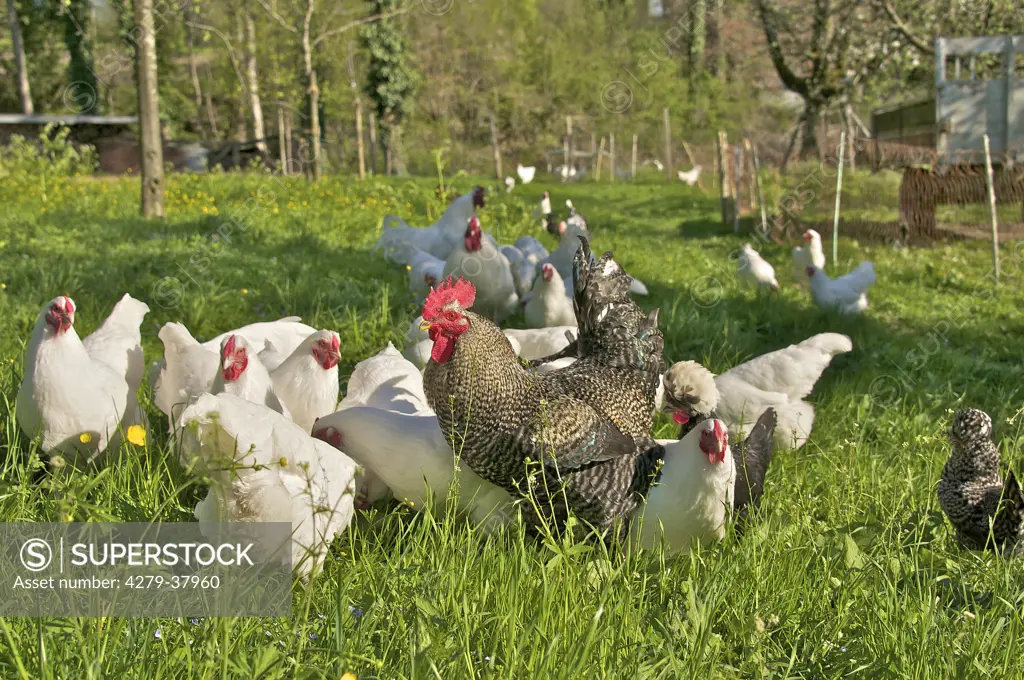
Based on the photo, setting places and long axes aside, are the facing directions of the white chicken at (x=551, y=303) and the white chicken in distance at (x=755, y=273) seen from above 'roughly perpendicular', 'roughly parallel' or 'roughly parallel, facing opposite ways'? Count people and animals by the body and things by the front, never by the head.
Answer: roughly perpendicular

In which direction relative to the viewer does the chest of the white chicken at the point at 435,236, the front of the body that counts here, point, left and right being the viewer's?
facing to the right of the viewer

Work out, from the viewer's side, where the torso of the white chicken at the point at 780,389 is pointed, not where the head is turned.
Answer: to the viewer's left

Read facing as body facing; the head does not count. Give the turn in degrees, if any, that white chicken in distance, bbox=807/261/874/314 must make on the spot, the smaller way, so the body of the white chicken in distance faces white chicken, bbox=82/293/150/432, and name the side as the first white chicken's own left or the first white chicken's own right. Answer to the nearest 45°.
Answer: approximately 45° to the first white chicken's own left

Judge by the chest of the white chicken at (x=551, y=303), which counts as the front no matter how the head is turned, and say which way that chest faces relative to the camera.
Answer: toward the camera

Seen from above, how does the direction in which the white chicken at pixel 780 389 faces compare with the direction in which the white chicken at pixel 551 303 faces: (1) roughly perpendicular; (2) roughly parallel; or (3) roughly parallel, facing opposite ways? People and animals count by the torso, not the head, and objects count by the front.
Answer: roughly perpendicular

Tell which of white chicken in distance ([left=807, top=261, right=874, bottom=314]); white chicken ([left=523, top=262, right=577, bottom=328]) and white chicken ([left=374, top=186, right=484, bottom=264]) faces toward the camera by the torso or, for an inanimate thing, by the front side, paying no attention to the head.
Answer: white chicken ([left=523, top=262, right=577, bottom=328])

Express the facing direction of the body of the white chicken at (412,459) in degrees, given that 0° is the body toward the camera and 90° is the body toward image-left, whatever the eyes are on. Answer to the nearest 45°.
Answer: approximately 90°

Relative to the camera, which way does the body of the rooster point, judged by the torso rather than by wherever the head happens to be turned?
to the viewer's left

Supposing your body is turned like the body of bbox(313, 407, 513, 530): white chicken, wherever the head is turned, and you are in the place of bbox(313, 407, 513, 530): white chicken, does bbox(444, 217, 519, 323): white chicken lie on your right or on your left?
on your right

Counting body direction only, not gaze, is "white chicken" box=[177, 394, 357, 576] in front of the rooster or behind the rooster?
in front
